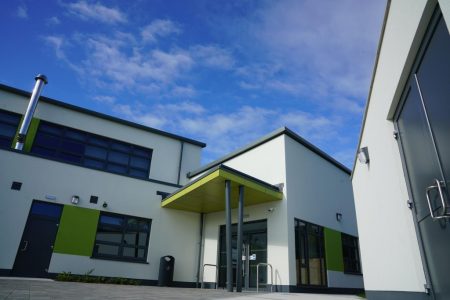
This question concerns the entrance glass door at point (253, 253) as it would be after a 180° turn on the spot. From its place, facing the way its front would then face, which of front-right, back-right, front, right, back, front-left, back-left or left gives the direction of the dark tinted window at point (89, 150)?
back-left

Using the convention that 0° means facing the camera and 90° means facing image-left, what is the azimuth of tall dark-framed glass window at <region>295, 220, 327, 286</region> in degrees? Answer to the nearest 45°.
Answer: approximately 315°

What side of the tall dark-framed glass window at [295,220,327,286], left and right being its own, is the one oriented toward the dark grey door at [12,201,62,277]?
right

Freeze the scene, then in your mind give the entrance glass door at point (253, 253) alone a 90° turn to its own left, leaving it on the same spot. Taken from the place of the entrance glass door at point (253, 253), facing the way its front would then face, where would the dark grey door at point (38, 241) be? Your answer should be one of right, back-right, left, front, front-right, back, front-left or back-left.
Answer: back-right

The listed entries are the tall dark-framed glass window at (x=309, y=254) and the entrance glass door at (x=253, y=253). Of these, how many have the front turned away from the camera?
0

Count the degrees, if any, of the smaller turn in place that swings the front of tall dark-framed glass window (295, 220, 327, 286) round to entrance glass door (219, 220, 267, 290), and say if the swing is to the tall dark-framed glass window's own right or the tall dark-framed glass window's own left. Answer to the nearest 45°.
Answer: approximately 135° to the tall dark-framed glass window's own right

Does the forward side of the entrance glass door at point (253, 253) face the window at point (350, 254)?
no

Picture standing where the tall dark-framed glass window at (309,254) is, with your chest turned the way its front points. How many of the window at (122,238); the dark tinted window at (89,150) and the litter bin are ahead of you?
0

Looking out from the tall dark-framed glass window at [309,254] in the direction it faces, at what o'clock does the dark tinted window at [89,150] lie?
The dark tinted window is roughly at 4 o'clock from the tall dark-framed glass window.

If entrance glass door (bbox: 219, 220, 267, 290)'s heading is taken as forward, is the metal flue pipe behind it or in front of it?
in front

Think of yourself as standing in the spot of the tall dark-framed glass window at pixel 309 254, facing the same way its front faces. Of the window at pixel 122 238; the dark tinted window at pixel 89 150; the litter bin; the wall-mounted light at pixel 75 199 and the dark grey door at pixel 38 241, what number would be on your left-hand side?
0

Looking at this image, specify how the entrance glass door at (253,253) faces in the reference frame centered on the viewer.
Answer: facing the viewer and to the left of the viewer

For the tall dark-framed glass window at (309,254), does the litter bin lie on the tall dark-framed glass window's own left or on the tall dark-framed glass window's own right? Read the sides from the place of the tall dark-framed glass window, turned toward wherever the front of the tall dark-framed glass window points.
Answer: on the tall dark-framed glass window's own right

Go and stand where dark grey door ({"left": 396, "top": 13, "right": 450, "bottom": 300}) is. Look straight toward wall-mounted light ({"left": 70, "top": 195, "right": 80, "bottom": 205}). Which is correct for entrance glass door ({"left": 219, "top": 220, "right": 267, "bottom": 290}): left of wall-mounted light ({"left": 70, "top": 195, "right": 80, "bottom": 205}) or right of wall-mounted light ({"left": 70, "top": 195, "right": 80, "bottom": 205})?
right

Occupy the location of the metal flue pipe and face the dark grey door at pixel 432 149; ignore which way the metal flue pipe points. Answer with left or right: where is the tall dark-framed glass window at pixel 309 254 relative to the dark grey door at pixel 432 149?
left
